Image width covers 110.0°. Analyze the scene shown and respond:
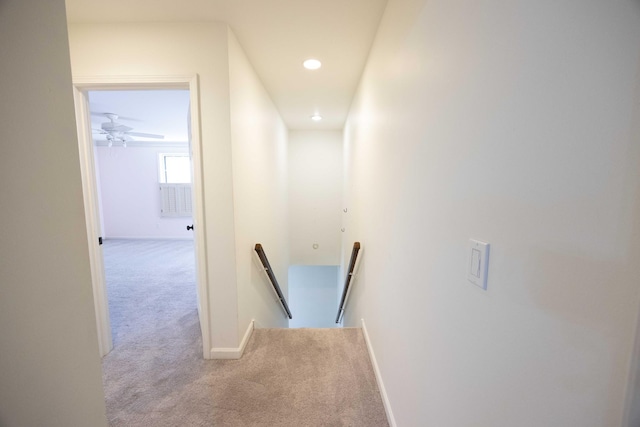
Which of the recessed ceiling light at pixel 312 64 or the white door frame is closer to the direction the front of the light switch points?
the white door frame

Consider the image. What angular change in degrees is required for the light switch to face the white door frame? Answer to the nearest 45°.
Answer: approximately 45° to its right

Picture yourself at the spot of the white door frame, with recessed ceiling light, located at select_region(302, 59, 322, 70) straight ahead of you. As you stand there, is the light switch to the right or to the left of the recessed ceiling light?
right

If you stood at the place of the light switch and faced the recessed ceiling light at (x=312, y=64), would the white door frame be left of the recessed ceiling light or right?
left

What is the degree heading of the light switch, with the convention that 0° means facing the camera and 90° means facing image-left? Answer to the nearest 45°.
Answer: approximately 45°

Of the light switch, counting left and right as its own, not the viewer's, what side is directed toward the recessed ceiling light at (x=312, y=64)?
right
